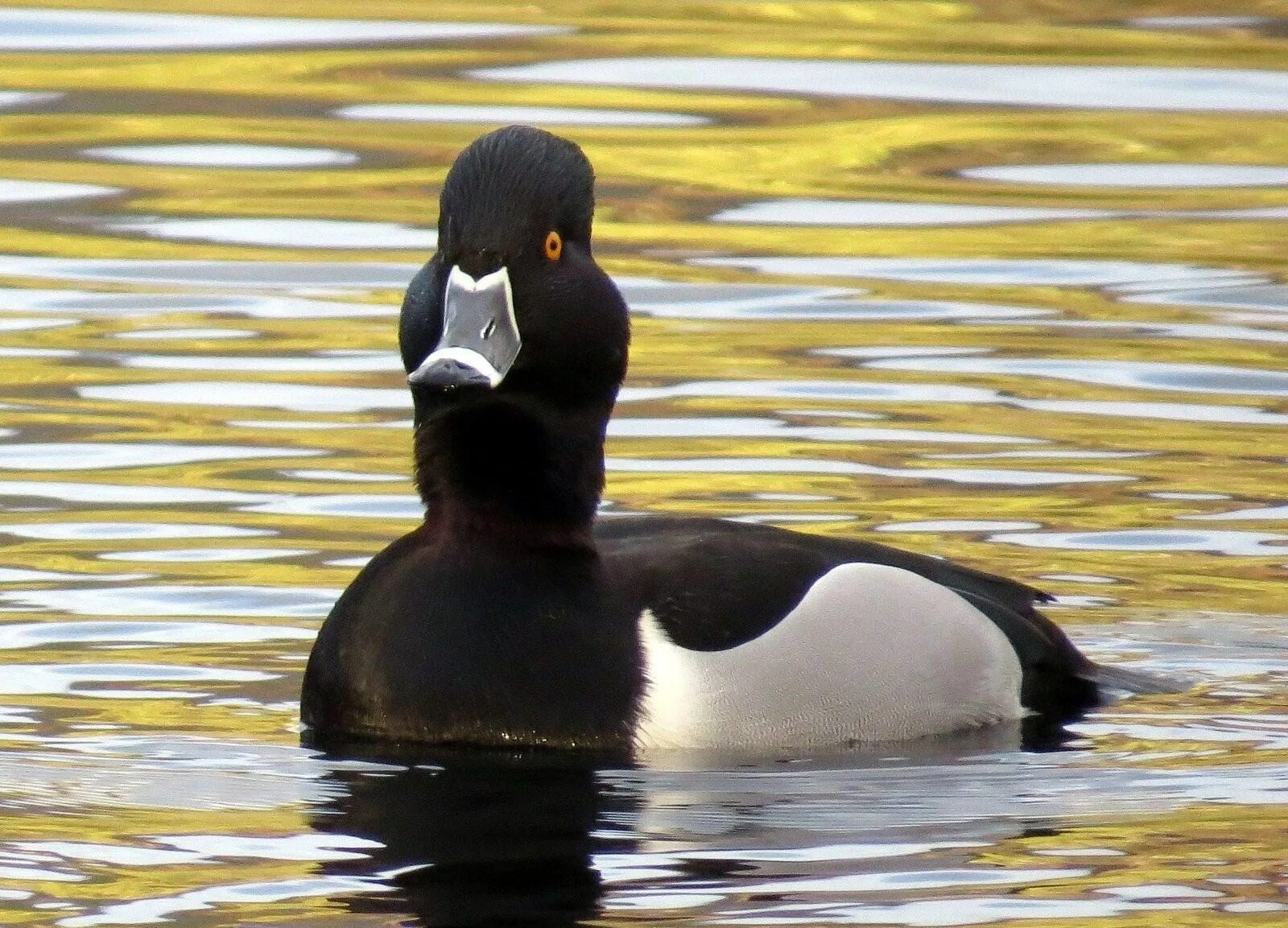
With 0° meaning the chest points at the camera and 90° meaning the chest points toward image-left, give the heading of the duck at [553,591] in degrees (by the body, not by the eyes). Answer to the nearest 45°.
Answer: approximately 45°
